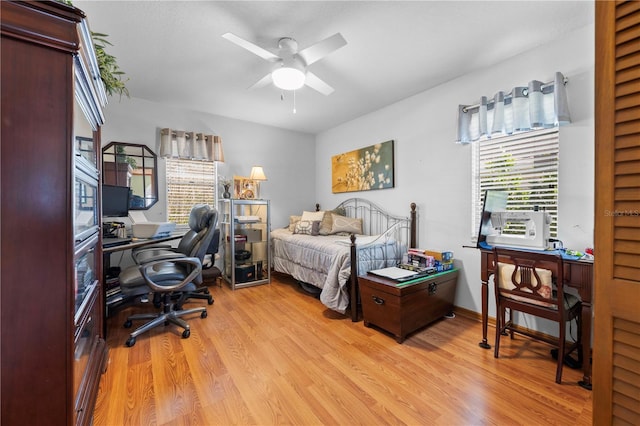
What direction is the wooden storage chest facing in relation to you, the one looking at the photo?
facing the viewer and to the right of the viewer

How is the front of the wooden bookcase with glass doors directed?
to the viewer's right

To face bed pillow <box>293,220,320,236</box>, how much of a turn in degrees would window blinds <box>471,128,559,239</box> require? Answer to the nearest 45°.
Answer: approximately 45° to its right

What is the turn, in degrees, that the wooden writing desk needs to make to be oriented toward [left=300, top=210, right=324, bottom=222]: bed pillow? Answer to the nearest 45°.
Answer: approximately 45° to its right

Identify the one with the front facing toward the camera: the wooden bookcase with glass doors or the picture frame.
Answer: the picture frame

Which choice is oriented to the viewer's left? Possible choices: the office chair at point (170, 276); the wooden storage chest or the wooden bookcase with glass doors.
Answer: the office chair

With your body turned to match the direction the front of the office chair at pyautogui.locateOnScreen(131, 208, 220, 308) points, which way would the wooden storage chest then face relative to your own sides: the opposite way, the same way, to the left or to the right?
to the left

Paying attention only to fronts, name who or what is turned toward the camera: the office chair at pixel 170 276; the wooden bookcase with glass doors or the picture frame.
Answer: the picture frame

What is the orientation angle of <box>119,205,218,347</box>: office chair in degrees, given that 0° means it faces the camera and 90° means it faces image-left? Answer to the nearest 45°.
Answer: approximately 90°

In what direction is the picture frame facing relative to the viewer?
toward the camera

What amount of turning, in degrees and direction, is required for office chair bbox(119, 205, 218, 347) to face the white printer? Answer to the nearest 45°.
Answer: approximately 90° to its right
